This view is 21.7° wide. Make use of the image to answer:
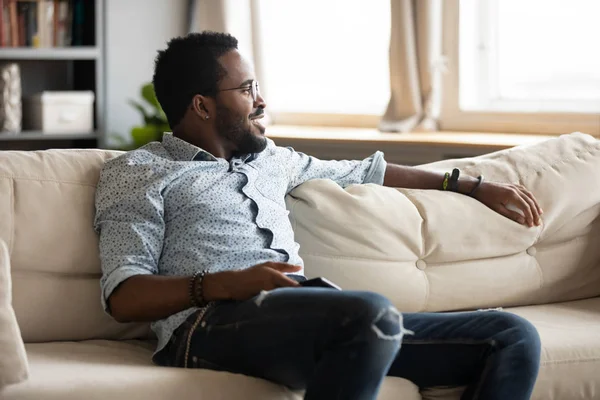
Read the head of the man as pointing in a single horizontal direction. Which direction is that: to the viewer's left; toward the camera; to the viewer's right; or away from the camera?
to the viewer's right

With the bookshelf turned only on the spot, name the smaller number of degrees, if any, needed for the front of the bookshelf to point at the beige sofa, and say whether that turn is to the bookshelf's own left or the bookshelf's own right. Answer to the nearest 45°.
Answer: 0° — it already faces it

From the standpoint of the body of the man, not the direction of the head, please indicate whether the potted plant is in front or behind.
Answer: behind

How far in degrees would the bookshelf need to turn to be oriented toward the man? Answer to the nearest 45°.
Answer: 0° — it already faces them

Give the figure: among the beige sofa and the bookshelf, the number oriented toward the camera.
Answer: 2

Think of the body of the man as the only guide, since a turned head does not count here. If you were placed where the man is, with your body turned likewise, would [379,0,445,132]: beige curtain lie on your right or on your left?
on your left

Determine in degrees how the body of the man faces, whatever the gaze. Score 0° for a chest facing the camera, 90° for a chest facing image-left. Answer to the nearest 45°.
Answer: approximately 315°

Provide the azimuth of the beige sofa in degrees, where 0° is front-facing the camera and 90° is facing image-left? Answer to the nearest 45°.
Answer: approximately 0°

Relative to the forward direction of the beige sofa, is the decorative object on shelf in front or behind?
behind

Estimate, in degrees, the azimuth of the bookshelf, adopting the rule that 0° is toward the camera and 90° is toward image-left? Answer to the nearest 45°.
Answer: approximately 0°
